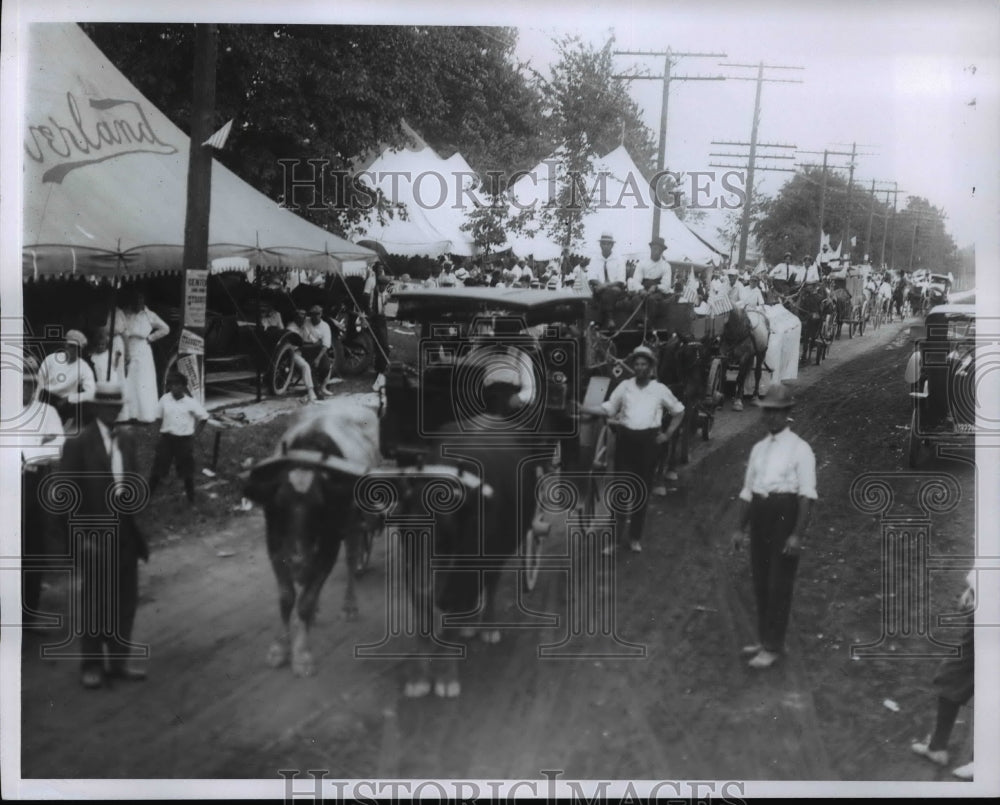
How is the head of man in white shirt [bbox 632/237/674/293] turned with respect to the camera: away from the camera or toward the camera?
toward the camera

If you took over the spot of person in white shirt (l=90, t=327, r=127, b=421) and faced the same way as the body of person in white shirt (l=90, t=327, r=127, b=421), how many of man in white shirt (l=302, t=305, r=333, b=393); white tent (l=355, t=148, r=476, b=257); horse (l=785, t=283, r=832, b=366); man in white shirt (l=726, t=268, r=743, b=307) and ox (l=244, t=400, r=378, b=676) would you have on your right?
0

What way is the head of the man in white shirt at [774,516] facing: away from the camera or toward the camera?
toward the camera

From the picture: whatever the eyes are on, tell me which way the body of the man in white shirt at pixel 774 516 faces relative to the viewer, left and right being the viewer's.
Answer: facing the viewer and to the left of the viewer

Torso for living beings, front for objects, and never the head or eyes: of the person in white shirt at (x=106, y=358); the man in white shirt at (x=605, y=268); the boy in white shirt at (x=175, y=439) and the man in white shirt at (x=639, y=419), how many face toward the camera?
4

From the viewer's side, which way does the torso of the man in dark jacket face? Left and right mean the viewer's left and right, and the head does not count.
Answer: facing the viewer and to the right of the viewer

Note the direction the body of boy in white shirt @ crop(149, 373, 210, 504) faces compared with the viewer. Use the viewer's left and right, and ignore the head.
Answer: facing the viewer

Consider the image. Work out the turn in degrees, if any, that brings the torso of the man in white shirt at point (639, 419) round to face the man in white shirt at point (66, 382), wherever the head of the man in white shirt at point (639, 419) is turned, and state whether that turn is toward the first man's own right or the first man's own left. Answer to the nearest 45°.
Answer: approximately 90° to the first man's own right

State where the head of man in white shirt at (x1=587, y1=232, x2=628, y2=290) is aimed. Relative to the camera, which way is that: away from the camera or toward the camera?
toward the camera

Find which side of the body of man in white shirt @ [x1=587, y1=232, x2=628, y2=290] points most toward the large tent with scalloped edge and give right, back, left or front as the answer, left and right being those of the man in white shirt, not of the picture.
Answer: right
